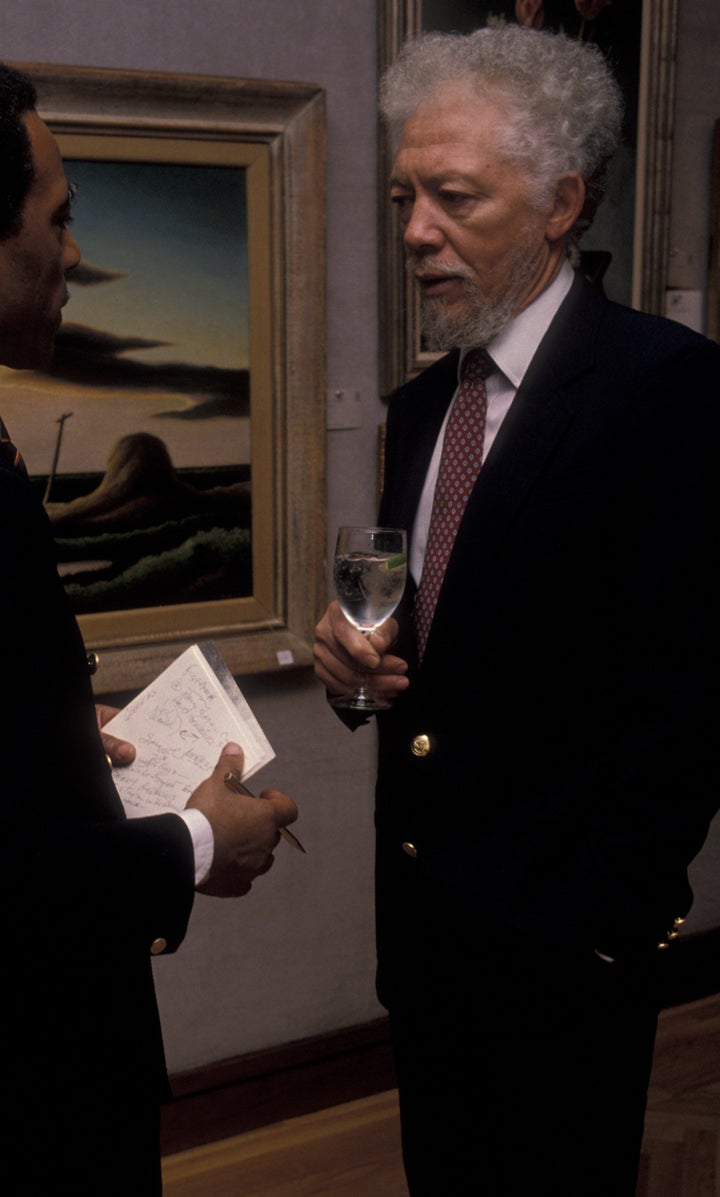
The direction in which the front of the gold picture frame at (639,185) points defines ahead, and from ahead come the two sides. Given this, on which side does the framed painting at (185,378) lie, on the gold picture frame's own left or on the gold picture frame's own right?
on the gold picture frame's own right

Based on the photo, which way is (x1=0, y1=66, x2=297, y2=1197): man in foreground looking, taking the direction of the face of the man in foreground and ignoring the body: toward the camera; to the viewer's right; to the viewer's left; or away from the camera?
to the viewer's right

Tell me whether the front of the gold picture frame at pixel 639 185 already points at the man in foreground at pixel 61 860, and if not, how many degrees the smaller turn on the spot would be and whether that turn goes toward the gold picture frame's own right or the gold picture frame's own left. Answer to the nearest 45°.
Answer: approximately 90° to the gold picture frame's own right

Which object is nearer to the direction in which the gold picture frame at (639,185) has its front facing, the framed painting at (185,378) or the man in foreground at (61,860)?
the man in foreground

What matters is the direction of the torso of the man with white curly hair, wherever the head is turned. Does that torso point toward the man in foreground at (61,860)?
yes

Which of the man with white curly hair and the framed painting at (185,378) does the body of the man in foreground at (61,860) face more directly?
the man with white curly hair

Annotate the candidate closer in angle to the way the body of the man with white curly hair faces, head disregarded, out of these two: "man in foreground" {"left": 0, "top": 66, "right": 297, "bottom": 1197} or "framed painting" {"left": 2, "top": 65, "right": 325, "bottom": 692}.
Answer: the man in foreground

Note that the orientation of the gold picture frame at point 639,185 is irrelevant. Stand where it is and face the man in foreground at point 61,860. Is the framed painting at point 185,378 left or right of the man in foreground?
right

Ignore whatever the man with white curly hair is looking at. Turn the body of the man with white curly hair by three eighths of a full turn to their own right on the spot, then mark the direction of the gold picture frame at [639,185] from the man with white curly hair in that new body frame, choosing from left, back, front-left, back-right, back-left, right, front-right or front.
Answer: front

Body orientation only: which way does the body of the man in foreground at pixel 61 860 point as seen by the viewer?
to the viewer's right

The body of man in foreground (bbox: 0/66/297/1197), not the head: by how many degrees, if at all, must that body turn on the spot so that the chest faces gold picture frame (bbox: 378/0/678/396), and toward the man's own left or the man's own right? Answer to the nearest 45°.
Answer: approximately 45° to the man's own left

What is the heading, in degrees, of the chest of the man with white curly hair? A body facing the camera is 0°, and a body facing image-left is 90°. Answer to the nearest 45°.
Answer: approximately 45°

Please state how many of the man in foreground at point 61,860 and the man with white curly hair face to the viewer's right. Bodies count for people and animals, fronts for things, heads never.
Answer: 1
